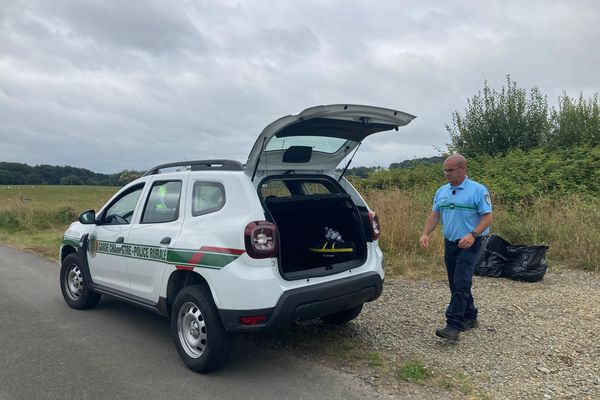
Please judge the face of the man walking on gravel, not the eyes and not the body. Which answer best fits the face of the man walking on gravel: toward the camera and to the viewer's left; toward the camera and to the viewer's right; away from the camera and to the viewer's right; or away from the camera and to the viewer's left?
toward the camera and to the viewer's left

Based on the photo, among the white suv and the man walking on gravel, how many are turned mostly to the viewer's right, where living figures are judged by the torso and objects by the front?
0

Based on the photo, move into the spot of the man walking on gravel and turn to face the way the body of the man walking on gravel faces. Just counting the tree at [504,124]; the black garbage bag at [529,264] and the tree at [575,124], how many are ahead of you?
0

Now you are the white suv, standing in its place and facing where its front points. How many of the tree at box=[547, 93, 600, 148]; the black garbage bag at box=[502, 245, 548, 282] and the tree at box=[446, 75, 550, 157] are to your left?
0

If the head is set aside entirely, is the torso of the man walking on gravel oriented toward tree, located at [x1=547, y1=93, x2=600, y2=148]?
no

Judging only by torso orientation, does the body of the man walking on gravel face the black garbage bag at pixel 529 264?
no

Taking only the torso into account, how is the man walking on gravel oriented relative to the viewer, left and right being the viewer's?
facing the viewer and to the left of the viewer

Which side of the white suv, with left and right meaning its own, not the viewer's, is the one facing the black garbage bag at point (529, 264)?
right

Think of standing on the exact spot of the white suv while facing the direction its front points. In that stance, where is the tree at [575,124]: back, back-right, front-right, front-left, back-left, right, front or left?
right

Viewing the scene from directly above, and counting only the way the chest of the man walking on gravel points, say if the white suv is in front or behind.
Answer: in front

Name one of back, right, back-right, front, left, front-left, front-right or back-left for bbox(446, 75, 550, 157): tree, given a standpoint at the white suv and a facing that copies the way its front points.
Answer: right

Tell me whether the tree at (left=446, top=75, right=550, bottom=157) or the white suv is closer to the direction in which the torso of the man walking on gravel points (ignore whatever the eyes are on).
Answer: the white suv

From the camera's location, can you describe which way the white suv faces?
facing away from the viewer and to the left of the viewer
